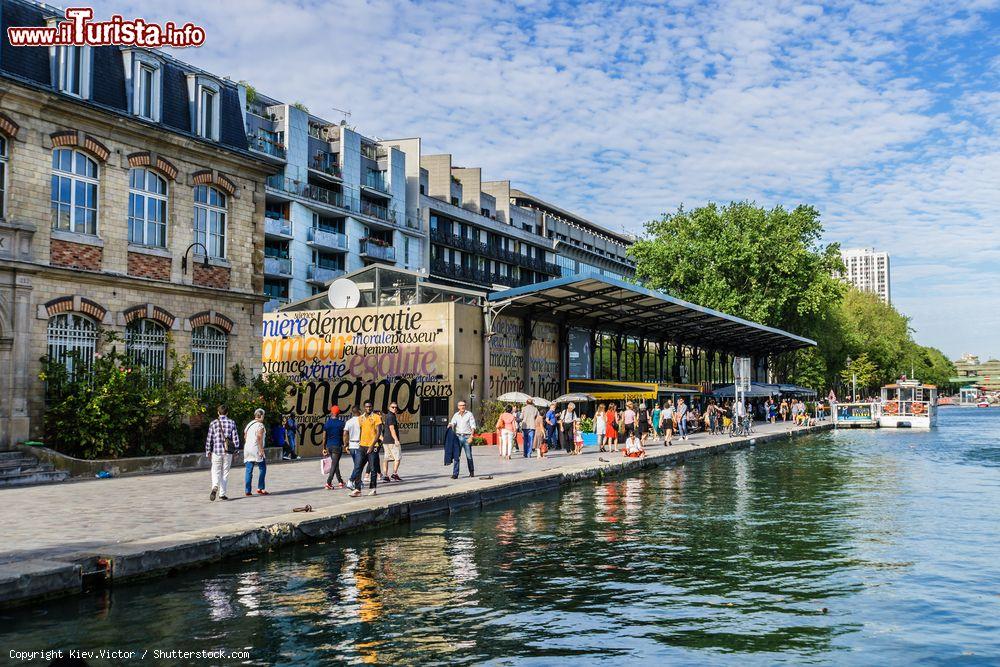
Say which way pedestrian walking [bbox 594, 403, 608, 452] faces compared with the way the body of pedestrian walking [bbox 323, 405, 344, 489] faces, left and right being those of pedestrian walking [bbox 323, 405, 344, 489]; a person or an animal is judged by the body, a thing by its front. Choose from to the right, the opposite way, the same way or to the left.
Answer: the opposite way

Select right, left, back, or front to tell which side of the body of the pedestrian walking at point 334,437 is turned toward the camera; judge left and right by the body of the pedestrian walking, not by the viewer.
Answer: back

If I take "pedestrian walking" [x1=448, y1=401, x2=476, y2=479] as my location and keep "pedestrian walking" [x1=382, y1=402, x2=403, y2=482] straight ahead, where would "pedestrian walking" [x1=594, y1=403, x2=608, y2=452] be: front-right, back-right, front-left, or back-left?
back-right

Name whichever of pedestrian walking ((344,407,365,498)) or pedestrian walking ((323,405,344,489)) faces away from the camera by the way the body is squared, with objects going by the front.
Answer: pedestrian walking ((323,405,344,489))
